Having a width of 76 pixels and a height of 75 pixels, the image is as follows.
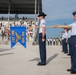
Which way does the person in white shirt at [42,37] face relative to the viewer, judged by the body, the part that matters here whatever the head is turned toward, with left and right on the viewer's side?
facing to the left of the viewer

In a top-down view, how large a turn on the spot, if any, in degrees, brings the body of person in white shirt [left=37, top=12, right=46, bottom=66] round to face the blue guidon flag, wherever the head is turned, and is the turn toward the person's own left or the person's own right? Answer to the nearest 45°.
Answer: approximately 45° to the person's own right

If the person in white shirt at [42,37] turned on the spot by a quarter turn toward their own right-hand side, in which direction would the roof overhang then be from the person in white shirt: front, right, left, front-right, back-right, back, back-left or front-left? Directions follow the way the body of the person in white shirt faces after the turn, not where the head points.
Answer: front
